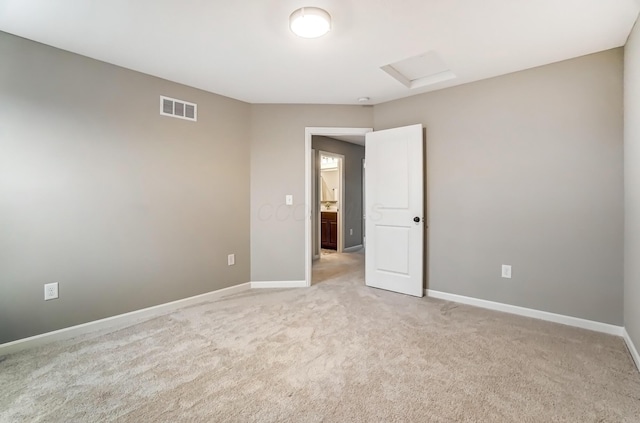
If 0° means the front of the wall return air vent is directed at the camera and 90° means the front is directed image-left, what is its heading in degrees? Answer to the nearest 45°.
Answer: approximately 315°

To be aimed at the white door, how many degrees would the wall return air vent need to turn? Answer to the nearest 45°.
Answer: approximately 45° to its left

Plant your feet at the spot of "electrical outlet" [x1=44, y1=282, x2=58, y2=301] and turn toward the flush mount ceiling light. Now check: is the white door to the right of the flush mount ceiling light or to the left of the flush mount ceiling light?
left

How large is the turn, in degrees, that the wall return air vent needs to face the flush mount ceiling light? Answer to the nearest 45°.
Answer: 0° — it already faces it

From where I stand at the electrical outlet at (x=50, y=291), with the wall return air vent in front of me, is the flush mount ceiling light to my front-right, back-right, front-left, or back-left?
front-right

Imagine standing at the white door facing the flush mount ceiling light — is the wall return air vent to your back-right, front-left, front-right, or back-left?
front-right
